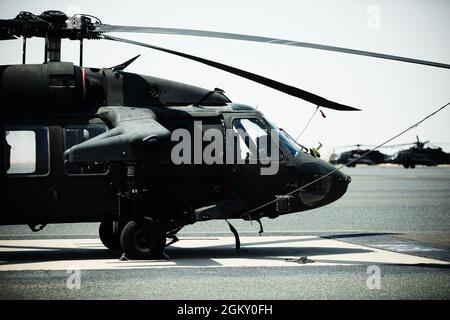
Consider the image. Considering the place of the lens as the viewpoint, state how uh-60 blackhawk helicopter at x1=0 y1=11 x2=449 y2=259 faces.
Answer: facing to the right of the viewer
